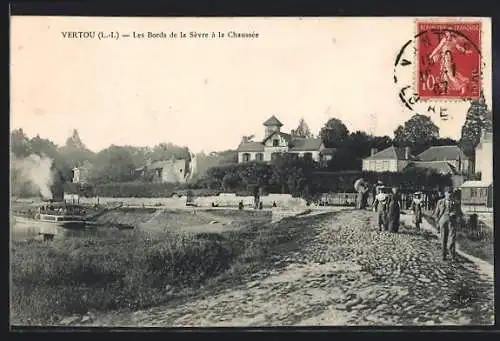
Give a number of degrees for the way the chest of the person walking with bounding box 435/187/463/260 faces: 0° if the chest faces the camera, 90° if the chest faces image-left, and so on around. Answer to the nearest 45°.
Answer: approximately 0°

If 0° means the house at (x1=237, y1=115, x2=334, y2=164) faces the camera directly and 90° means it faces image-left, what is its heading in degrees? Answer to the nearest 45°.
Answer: approximately 0°
